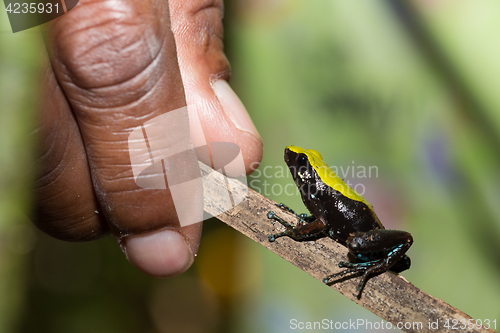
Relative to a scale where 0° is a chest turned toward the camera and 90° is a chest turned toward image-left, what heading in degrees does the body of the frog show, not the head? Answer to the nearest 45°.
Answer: approximately 90°

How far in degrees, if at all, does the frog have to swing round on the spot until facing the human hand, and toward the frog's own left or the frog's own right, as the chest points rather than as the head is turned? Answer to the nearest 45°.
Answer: approximately 45° to the frog's own left
